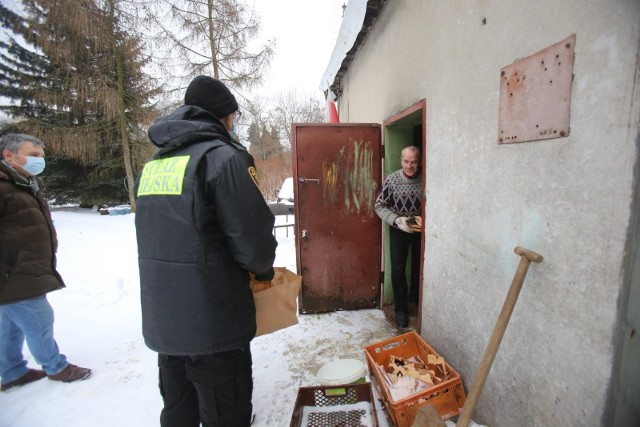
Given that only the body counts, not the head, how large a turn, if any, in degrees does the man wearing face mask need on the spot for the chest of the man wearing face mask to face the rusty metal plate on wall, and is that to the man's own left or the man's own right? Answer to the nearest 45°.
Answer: approximately 45° to the man's own right

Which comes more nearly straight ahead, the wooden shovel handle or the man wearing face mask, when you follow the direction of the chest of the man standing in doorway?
the wooden shovel handle

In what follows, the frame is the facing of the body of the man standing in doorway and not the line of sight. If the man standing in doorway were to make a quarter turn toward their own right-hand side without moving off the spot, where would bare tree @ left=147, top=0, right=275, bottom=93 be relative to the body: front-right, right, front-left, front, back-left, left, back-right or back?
front-right

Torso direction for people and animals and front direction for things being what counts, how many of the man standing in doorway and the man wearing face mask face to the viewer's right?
1

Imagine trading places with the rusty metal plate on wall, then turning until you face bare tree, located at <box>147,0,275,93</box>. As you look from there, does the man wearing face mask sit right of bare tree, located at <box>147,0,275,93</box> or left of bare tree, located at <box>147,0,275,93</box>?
left

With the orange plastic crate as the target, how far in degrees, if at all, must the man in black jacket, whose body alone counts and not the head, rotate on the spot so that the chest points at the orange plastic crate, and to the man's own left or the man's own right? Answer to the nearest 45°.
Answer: approximately 45° to the man's own right

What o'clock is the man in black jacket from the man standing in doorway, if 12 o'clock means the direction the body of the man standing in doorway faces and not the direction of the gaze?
The man in black jacket is roughly at 1 o'clock from the man standing in doorway.

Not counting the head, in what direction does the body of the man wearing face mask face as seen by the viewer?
to the viewer's right

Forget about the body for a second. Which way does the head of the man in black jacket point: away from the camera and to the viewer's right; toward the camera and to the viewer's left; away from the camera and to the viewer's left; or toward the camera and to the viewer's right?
away from the camera and to the viewer's right

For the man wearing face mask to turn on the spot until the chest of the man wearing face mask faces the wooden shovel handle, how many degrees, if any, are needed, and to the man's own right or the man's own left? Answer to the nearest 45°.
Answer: approximately 45° to the man's own right

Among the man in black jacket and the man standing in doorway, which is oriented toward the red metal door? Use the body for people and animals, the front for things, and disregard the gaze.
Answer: the man in black jacket

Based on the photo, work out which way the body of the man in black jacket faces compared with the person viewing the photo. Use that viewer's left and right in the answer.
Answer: facing away from the viewer and to the right of the viewer

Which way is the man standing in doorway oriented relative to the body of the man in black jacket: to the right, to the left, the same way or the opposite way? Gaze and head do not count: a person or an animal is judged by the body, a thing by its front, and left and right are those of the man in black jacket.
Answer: the opposite way

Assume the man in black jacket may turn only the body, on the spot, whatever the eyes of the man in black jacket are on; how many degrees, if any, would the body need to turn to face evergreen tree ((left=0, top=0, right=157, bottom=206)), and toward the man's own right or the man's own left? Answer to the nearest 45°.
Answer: approximately 45° to the man's own left
